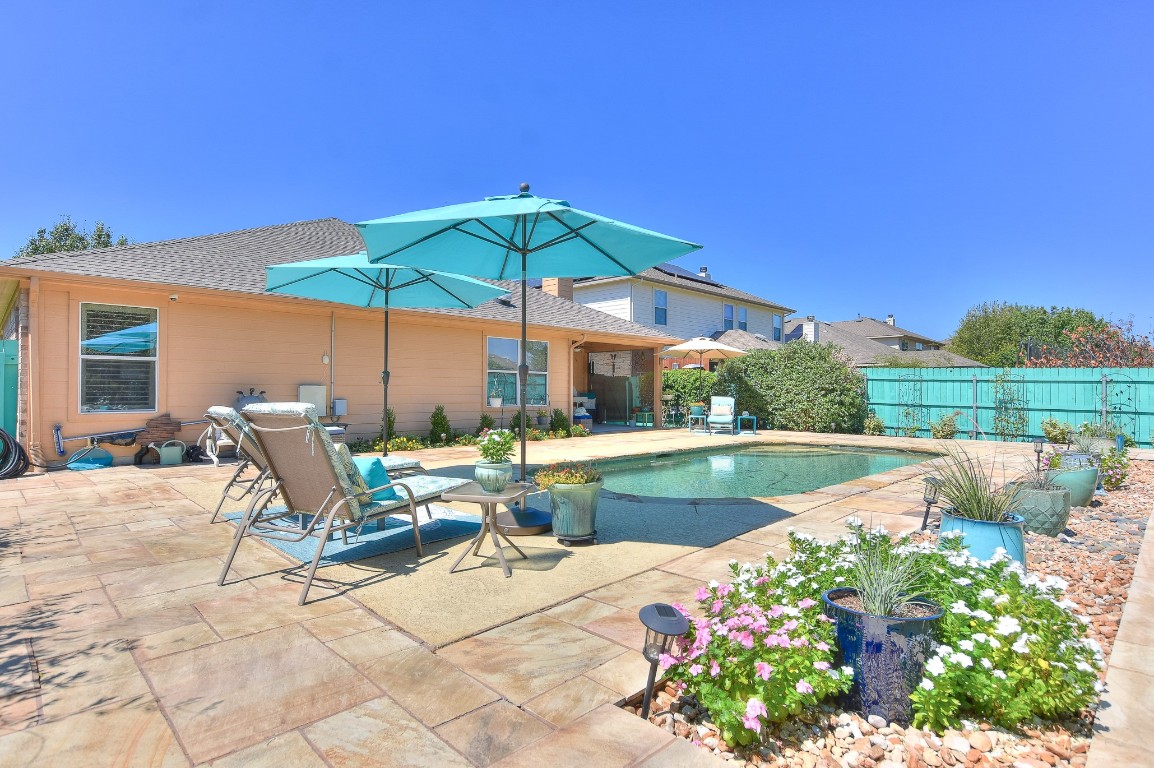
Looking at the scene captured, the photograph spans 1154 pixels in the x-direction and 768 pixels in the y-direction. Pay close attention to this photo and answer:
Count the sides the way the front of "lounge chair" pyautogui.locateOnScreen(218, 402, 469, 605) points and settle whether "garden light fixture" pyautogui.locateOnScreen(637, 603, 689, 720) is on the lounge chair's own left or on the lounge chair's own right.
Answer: on the lounge chair's own right

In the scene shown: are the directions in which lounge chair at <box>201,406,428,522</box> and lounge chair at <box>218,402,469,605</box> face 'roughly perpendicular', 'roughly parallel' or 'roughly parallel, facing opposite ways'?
roughly parallel

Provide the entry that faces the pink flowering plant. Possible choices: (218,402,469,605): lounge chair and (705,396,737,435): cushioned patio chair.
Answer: the cushioned patio chair

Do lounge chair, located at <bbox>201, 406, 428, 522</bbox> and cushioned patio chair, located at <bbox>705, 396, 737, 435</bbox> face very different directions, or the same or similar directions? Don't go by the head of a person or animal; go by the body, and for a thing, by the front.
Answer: very different directions

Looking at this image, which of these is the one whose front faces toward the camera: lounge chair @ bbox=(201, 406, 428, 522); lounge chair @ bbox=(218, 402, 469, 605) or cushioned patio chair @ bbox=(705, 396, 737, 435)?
the cushioned patio chair

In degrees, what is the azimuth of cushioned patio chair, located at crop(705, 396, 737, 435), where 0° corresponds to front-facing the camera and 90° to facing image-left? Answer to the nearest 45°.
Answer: approximately 0°
